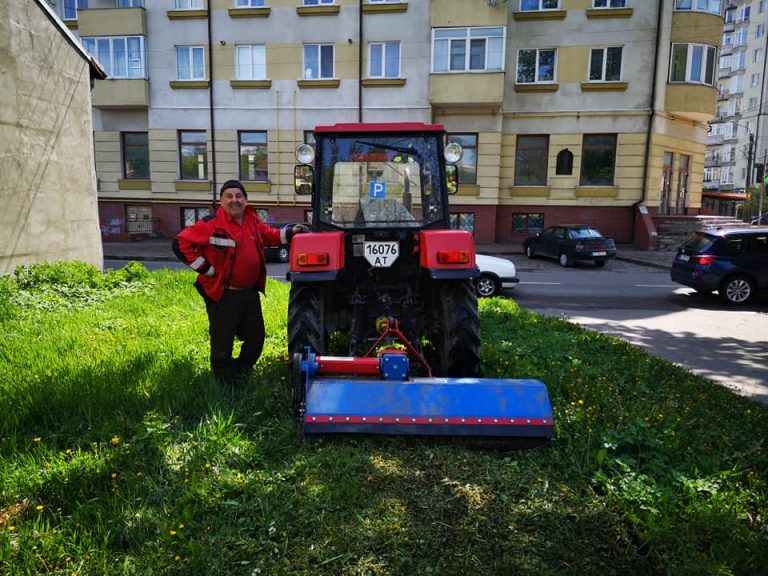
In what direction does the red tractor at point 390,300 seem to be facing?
away from the camera

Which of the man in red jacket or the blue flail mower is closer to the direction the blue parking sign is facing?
the blue flail mower

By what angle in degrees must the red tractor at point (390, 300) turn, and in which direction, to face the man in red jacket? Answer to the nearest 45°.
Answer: approximately 90° to its left

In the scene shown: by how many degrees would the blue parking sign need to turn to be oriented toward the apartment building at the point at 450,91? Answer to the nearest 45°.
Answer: approximately 180°

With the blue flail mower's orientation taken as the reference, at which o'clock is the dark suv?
The dark suv is roughly at 1 o'clock from the blue flail mower.

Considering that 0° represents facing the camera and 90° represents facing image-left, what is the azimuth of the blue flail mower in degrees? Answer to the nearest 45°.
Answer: approximately 180°
